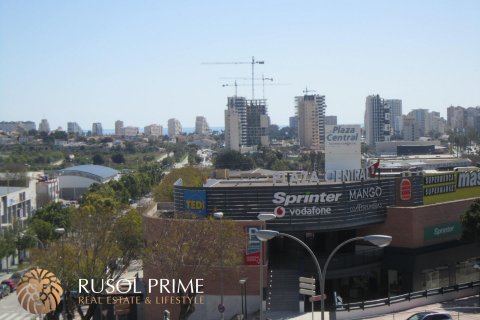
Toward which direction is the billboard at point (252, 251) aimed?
toward the camera

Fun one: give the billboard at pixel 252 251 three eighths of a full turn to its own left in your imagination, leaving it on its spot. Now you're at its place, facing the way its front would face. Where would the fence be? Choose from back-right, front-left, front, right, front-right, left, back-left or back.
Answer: front-right

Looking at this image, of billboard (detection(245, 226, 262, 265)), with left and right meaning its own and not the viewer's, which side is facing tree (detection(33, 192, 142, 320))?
right

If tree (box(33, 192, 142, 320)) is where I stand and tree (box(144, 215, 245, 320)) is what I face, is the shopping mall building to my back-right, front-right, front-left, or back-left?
front-left

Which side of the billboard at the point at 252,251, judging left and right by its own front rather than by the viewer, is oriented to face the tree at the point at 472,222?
left

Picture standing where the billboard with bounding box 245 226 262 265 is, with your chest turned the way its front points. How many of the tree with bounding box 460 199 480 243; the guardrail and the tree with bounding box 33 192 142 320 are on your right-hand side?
1

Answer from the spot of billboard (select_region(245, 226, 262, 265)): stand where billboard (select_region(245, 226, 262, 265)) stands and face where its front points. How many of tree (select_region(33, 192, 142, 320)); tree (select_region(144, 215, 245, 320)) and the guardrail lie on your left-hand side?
1

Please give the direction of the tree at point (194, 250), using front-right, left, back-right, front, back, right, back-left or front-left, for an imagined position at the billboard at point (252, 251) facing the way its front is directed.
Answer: front-right

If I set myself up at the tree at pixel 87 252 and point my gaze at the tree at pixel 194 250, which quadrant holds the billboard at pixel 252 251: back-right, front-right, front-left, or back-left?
front-left

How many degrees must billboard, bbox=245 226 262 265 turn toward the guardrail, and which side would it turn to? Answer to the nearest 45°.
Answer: approximately 90° to its left
